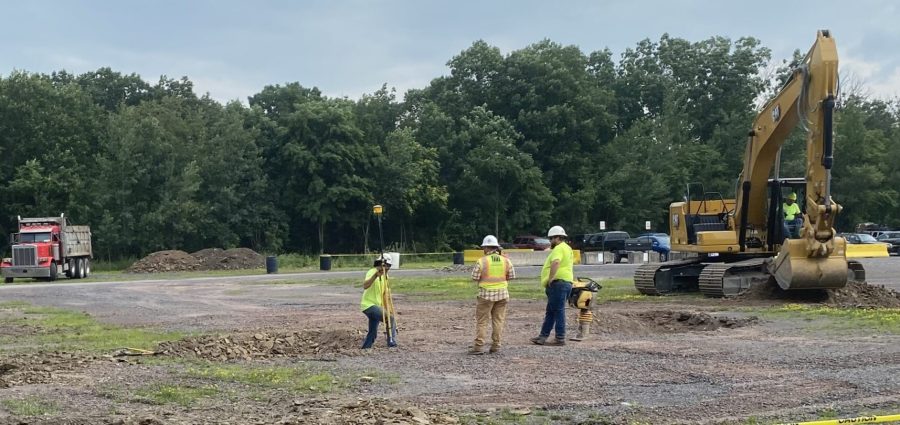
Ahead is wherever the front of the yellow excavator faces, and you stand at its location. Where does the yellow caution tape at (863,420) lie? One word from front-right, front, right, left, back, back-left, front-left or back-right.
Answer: front-right

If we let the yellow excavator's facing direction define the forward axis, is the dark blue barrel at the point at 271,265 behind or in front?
behind

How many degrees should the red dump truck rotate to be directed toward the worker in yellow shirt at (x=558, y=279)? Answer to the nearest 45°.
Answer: approximately 45° to its left

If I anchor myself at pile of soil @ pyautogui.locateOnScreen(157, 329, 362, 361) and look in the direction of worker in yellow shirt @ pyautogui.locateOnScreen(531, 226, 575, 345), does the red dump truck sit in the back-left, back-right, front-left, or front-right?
back-left

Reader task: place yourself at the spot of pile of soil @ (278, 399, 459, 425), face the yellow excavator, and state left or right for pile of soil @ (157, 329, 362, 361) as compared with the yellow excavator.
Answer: left

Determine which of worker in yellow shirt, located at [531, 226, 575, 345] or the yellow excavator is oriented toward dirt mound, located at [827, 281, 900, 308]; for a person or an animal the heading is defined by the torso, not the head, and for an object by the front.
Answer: the yellow excavator

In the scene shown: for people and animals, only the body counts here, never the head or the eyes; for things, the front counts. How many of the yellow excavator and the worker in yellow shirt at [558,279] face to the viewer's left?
1

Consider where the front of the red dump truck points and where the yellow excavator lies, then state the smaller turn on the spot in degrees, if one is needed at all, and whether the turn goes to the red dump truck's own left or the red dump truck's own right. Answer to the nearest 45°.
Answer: approximately 90° to the red dump truck's own left

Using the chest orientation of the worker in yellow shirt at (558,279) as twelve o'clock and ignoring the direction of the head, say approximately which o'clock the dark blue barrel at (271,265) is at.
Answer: The dark blue barrel is roughly at 2 o'clock from the worker in yellow shirt.

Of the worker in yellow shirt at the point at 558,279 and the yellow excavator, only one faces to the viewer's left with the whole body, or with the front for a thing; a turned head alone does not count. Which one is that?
the worker in yellow shirt

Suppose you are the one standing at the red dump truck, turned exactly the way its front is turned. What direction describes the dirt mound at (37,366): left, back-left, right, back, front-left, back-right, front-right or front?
front-left

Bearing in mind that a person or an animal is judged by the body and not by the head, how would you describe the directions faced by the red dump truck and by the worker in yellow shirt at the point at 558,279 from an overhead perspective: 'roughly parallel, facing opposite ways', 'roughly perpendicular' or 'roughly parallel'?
roughly perpendicular

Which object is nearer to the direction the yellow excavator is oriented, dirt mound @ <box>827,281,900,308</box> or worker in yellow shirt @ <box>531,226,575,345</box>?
the dirt mound

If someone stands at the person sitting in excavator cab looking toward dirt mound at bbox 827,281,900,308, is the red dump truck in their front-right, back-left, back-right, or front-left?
back-right

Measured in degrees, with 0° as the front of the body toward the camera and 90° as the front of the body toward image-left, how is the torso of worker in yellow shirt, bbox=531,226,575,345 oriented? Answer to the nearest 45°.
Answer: approximately 90°
